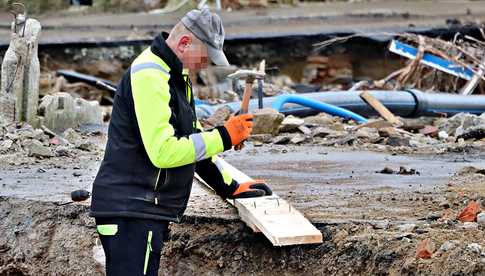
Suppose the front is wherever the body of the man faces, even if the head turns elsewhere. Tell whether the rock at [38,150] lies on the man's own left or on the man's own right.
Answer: on the man's own left

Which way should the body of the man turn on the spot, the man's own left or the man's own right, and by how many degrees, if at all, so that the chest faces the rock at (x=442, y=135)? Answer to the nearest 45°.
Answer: approximately 45° to the man's own left

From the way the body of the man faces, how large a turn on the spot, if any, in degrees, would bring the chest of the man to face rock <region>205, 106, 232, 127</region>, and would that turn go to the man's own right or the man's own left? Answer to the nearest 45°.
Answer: approximately 90° to the man's own left

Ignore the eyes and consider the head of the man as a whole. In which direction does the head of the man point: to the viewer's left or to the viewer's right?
to the viewer's right

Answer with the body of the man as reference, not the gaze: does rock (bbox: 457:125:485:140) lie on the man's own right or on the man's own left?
on the man's own left

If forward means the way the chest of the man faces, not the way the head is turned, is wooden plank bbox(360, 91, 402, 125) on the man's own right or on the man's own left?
on the man's own left

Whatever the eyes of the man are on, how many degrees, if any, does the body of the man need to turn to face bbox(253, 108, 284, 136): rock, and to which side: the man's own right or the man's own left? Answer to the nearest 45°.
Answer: approximately 90° to the man's own left

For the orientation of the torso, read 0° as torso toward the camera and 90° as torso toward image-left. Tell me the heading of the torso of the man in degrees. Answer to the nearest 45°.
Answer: approximately 270°

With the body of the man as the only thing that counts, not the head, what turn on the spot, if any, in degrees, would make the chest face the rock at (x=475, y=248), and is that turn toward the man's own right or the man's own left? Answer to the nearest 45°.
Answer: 0° — they already face it
